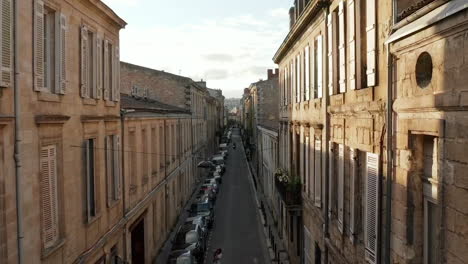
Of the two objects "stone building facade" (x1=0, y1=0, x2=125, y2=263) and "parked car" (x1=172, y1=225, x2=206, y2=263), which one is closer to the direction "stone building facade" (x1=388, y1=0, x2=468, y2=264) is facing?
the stone building facade

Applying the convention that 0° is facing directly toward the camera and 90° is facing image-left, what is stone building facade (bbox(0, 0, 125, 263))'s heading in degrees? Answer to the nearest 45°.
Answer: approximately 315°

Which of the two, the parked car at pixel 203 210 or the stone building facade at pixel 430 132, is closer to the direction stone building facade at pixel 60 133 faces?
the stone building facade

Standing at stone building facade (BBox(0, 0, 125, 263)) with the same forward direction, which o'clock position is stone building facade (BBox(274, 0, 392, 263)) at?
stone building facade (BBox(274, 0, 392, 263)) is roughly at 11 o'clock from stone building facade (BBox(0, 0, 125, 263)).

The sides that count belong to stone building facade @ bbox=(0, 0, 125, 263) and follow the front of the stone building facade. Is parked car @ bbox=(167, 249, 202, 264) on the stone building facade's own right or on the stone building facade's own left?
on the stone building facade's own left

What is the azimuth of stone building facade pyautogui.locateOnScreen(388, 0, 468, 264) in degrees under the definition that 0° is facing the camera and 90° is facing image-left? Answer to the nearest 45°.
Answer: approximately 45°
